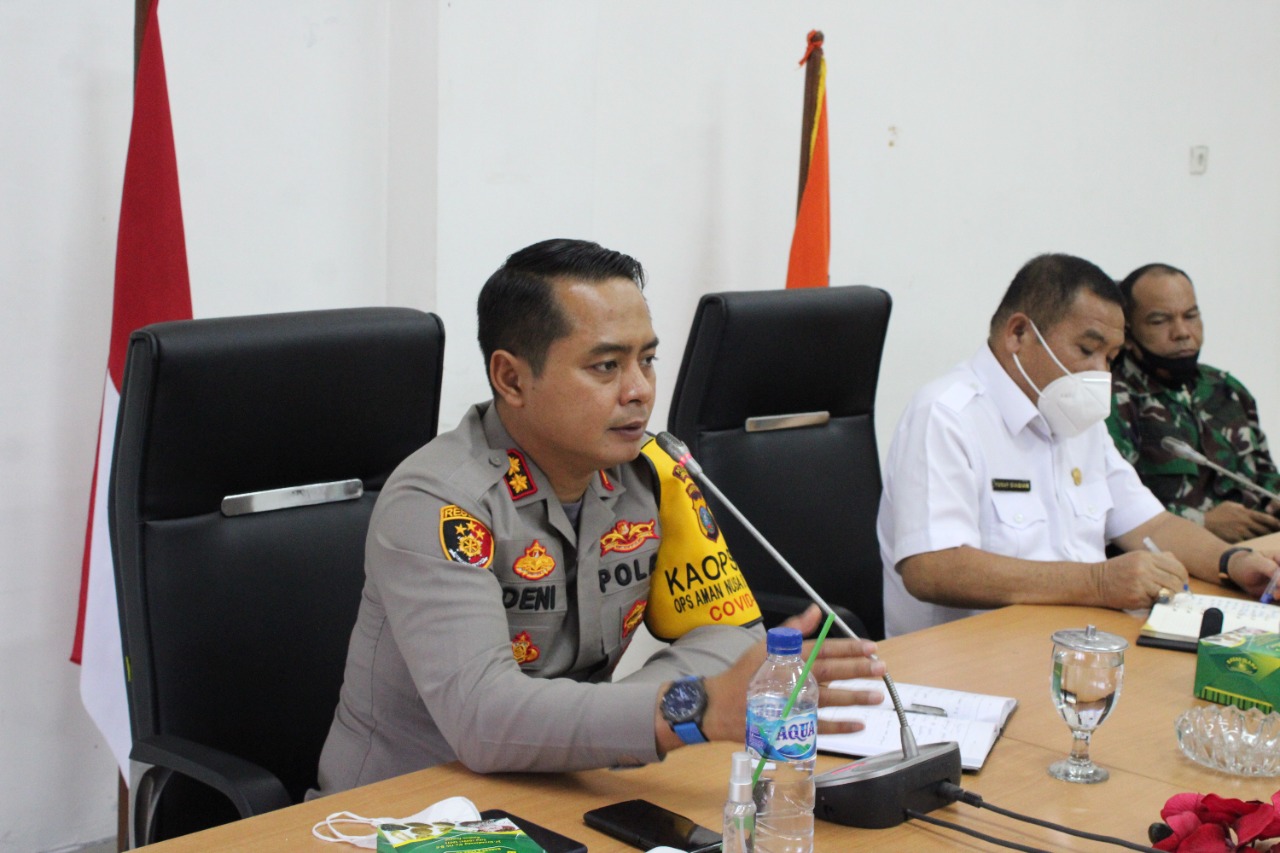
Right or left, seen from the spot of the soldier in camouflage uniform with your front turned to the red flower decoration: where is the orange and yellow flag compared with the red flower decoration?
right

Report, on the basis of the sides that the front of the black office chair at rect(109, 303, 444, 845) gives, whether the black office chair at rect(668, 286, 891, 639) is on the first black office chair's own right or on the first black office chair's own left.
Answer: on the first black office chair's own left

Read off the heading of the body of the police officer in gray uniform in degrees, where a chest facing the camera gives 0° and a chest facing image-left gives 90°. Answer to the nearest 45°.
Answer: approximately 315°

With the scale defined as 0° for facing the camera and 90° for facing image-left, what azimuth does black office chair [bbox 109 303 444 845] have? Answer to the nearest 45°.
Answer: approximately 315°
